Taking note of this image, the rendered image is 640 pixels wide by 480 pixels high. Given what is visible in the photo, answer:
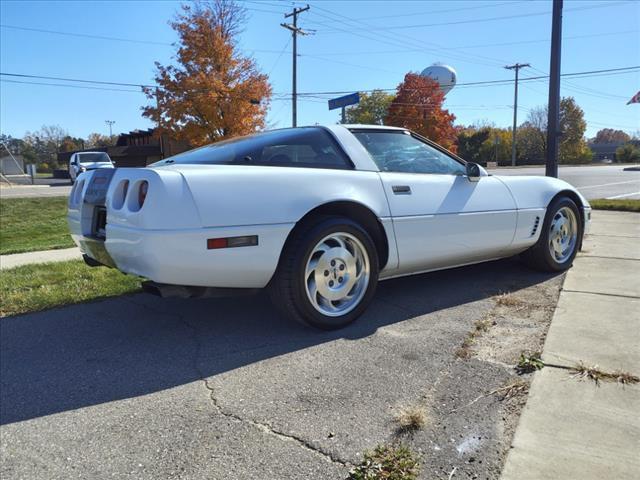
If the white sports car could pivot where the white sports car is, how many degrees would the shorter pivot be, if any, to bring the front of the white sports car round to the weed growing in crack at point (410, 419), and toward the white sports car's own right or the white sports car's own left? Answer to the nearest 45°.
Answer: approximately 135° to the white sports car's own right

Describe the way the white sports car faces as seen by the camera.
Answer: facing away from the viewer and to the right of the viewer

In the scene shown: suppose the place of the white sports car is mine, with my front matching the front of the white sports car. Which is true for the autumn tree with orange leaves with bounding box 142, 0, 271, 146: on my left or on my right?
on my left

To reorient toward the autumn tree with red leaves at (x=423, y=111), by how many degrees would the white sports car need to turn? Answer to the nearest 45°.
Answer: approximately 45° to its left

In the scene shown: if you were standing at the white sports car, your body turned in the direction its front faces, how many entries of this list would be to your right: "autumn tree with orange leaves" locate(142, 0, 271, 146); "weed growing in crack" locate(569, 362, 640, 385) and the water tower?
1

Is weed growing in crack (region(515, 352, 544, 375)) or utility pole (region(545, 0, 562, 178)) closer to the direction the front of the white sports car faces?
the utility pole

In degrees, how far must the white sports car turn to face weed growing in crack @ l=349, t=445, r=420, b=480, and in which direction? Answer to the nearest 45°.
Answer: approximately 135° to its right

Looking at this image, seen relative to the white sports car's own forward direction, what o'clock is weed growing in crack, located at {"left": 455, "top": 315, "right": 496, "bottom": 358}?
The weed growing in crack is roughly at 2 o'clock from the white sports car.

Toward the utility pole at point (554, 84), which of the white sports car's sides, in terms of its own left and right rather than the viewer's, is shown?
front
